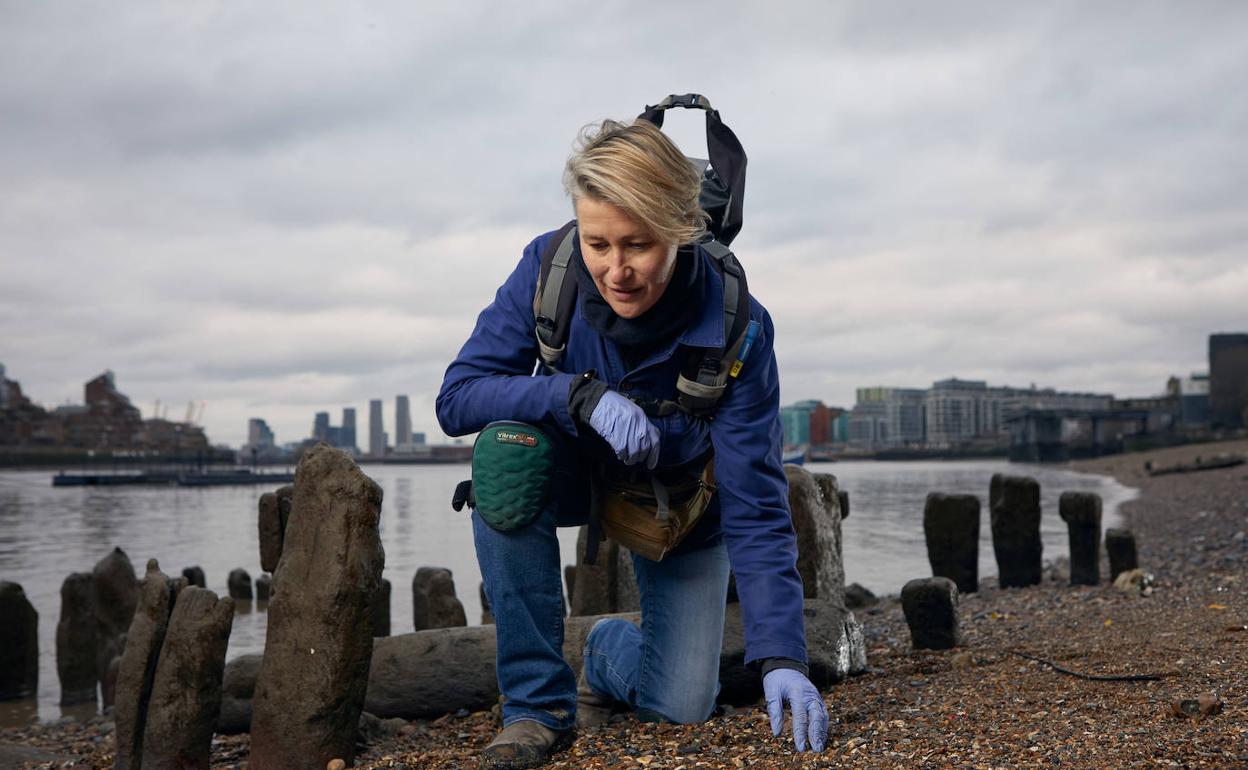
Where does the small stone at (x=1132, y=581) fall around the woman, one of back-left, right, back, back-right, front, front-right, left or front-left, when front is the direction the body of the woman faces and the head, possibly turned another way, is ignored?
back-left

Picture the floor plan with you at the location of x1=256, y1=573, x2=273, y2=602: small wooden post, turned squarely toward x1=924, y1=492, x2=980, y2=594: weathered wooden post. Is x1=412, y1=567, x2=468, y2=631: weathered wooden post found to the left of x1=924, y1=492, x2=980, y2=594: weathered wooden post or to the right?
right

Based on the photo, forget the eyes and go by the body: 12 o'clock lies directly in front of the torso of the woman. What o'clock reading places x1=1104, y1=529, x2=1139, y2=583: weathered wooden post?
The weathered wooden post is roughly at 7 o'clock from the woman.

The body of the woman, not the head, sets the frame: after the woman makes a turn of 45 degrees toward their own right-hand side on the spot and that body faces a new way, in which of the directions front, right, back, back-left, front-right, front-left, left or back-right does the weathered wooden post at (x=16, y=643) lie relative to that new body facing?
right

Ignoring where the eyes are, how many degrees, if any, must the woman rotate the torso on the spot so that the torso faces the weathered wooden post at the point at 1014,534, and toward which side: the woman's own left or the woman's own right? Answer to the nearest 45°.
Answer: approximately 135° to the woman's own left

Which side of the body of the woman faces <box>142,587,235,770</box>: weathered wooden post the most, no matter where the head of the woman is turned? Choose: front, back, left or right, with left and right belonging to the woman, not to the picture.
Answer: right

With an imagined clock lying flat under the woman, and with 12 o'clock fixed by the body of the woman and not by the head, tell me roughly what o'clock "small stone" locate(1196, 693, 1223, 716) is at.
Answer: The small stone is roughly at 9 o'clock from the woman.

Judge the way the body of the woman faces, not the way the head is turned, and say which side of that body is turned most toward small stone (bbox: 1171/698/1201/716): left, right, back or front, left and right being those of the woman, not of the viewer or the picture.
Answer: left

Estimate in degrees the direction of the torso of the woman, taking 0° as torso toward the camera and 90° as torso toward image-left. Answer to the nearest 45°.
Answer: approximately 0°
